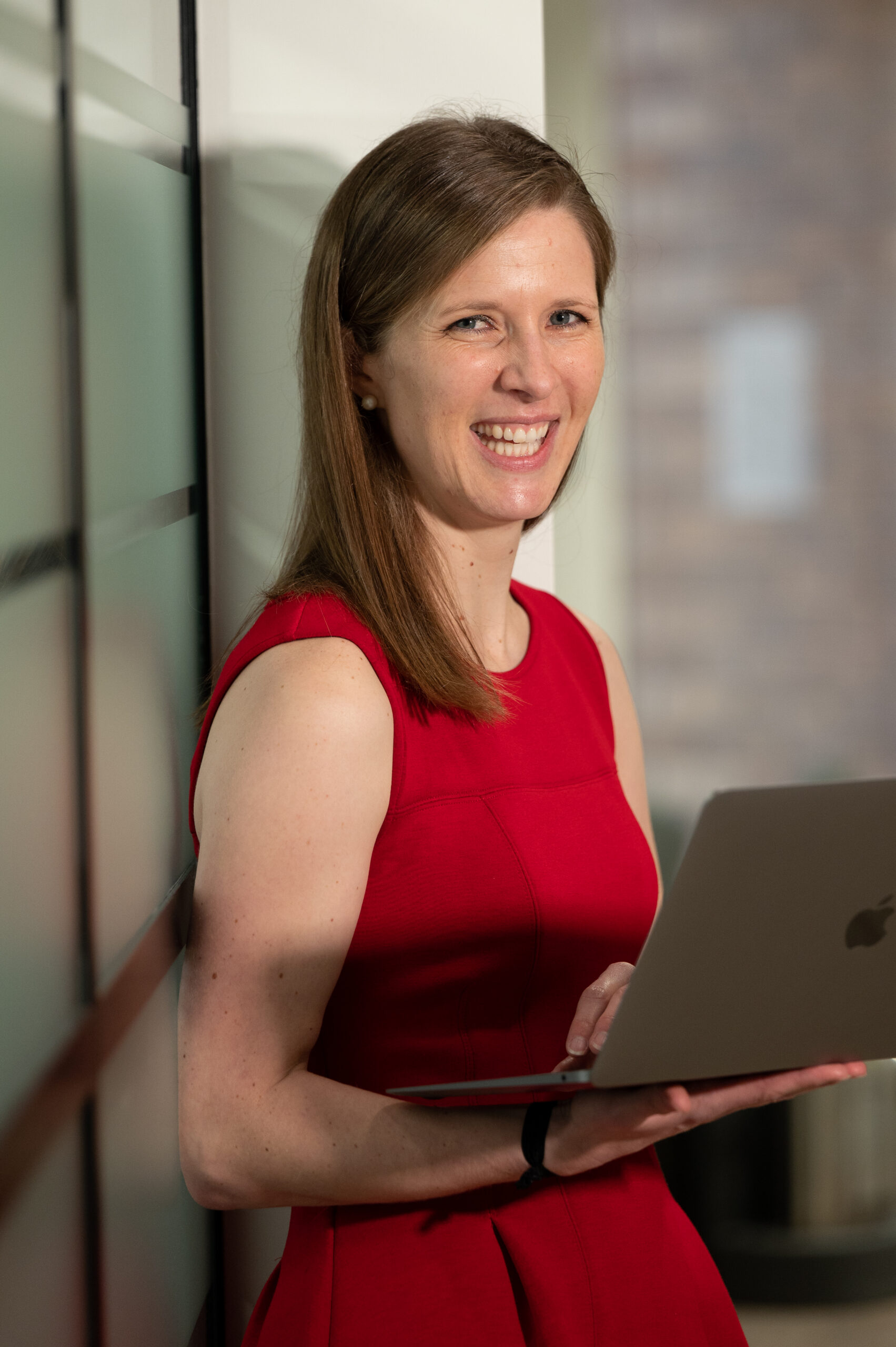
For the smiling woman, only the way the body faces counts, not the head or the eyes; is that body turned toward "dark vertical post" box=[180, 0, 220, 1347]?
no

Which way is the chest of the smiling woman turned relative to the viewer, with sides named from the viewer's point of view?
facing the viewer and to the right of the viewer
